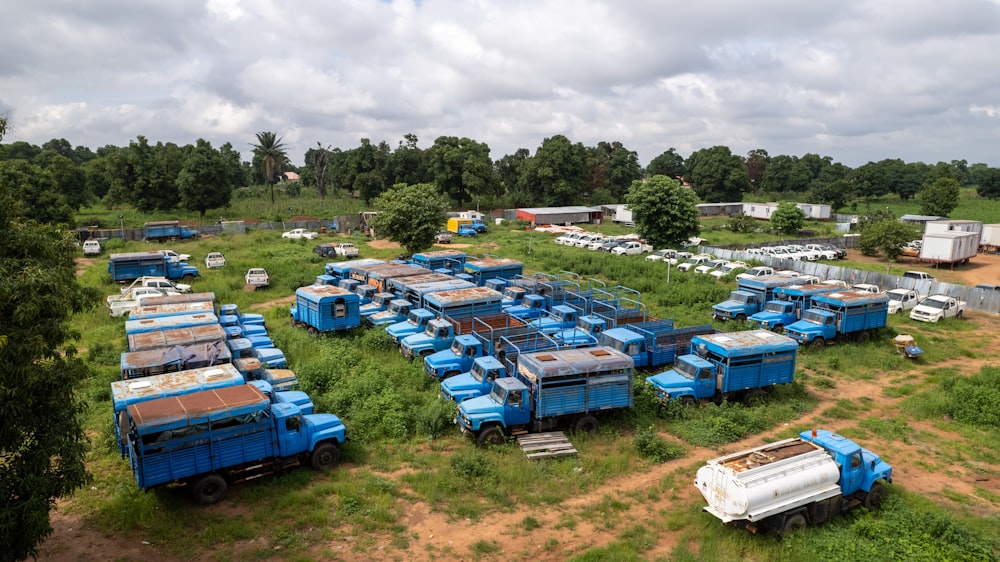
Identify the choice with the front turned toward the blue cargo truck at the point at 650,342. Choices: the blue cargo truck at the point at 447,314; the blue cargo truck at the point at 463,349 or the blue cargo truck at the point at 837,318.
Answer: the blue cargo truck at the point at 837,318

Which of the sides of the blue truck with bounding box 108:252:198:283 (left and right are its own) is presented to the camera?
right

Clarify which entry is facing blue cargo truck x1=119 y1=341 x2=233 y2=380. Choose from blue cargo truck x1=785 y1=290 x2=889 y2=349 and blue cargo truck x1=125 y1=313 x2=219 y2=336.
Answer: blue cargo truck x1=785 y1=290 x2=889 y2=349

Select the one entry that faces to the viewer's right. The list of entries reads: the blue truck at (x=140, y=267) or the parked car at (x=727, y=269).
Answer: the blue truck

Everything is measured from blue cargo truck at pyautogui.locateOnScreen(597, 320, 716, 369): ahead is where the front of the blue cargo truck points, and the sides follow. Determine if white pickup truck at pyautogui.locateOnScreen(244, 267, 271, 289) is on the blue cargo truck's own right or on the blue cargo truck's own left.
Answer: on the blue cargo truck's own right

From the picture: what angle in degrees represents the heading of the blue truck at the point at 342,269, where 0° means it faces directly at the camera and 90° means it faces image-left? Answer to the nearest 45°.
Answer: approximately 45°

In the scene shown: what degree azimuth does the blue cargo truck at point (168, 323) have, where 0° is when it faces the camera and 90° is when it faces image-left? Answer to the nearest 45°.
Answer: approximately 270°

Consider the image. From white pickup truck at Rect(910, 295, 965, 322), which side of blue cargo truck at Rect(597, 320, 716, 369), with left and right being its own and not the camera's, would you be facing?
back

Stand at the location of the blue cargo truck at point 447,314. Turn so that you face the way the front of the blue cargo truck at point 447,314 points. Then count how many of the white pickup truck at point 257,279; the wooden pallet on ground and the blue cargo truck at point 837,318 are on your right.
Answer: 1

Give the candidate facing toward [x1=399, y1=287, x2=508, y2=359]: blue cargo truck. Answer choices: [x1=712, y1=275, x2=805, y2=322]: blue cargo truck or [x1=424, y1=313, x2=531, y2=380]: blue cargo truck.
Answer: [x1=712, y1=275, x2=805, y2=322]: blue cargo truck

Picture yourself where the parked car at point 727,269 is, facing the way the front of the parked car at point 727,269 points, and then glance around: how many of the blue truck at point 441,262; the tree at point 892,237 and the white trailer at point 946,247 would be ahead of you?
1

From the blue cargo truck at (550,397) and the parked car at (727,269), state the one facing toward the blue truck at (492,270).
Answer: the parked car

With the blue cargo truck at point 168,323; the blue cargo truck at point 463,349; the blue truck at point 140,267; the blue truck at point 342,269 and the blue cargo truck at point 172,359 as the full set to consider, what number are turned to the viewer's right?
3

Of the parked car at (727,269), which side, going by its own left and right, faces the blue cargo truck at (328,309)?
front

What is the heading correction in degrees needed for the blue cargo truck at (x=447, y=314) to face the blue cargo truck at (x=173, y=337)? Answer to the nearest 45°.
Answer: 0° — it already faces it

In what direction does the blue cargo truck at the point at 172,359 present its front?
to the viewer's right

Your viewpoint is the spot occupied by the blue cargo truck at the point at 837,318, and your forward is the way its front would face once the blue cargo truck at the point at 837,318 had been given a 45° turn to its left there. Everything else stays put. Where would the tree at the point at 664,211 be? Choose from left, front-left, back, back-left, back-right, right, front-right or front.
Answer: back-right
